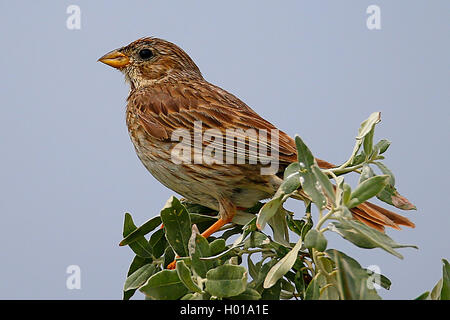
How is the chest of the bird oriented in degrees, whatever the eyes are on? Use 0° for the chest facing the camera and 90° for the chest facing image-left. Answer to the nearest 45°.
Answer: approximately 90°
